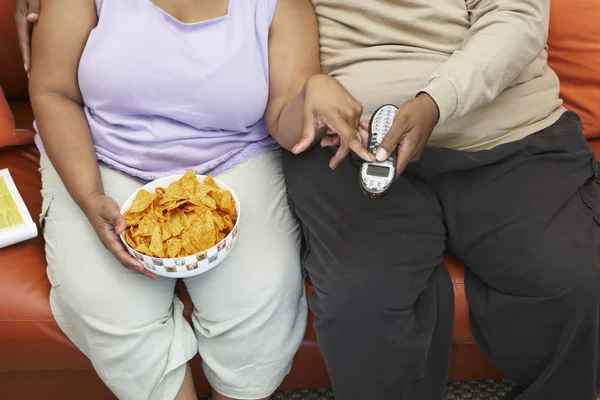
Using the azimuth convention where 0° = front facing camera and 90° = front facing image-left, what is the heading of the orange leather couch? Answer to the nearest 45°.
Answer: approximately 0°
